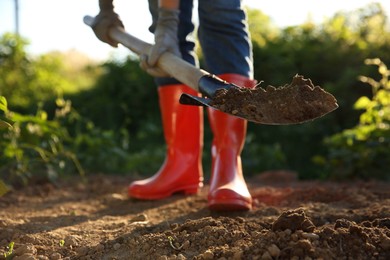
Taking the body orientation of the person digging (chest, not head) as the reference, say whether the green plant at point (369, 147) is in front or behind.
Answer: behind

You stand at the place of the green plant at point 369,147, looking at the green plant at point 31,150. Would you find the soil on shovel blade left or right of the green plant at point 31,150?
left

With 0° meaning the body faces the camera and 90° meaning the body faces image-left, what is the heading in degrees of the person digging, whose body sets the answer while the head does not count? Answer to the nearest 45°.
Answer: approximately 45°

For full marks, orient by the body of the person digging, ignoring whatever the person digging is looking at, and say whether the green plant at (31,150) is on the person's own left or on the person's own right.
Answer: on the person's own right

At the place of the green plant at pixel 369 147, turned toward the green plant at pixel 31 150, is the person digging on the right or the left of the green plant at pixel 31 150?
left
